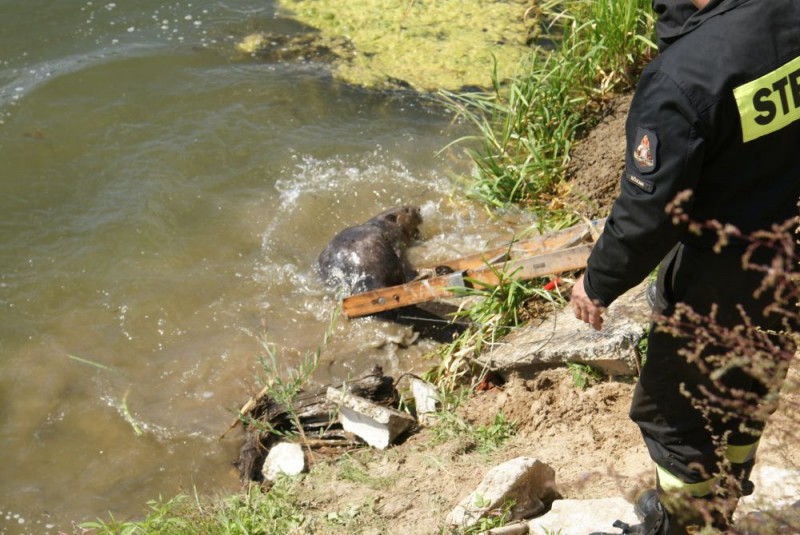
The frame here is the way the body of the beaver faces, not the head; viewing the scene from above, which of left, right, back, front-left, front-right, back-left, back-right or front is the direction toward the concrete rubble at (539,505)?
right

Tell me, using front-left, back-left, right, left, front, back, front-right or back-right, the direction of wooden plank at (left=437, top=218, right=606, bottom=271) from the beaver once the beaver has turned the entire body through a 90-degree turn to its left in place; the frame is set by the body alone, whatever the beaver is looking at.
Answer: back-right

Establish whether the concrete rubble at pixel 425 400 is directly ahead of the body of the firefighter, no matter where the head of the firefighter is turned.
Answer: yes

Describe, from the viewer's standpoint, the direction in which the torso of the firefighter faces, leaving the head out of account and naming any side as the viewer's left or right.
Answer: facing away from the viewer and to the left of the viewer

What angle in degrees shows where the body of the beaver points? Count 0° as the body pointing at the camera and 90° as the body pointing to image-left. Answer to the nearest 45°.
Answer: approximately 270°

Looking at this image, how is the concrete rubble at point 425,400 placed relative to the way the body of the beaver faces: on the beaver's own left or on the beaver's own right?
on the beaver's own right

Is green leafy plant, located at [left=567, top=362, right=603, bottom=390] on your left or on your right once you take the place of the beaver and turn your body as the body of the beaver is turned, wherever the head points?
on your right

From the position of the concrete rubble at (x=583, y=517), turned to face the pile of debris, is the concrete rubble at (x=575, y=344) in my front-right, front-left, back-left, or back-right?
front-right

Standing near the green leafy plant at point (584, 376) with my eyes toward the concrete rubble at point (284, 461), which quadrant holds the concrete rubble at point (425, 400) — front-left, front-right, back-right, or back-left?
front-right

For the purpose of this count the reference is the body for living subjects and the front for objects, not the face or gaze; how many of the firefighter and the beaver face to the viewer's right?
1

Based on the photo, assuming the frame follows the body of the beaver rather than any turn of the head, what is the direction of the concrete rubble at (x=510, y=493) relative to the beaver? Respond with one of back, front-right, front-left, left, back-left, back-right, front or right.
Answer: right

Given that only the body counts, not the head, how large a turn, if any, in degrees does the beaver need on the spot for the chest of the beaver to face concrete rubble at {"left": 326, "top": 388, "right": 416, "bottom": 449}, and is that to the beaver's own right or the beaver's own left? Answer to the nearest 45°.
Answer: approximately 90° to the beaver's own right
